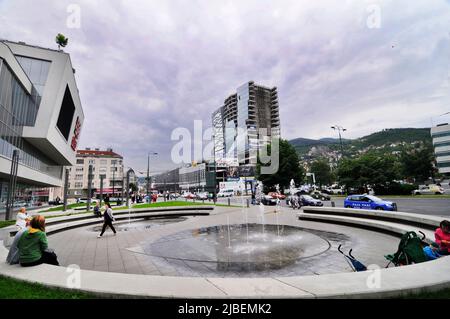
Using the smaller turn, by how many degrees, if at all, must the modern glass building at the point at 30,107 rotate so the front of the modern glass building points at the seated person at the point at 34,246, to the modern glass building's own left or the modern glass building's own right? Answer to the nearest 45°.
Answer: approximately 45° to the modern glass building's own right

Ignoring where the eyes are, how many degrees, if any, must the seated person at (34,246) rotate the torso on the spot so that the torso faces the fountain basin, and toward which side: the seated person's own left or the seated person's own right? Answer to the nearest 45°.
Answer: approximately 45° to the seated person's own right

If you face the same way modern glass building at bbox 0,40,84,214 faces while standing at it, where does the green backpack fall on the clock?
The green backpack is roughly at 1 o'clock from the modern glass building.

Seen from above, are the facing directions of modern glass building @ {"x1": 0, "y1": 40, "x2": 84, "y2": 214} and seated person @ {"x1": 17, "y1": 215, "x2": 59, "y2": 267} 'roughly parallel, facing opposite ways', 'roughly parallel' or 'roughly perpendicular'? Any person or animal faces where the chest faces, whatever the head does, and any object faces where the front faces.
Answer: roughly perpendicular

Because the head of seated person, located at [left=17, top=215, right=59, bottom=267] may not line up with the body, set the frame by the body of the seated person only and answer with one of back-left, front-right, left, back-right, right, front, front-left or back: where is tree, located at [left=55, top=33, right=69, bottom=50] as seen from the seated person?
front-left

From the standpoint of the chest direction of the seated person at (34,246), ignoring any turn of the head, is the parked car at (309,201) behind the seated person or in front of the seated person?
in front

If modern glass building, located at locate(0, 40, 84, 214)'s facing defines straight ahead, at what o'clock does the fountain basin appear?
The fountain basin is roughly at 1 o'clock from the modern glass building.

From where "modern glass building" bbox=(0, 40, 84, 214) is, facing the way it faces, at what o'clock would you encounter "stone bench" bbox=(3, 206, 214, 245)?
The stone bench is roughly at 1 o'clock from the modern glass building.

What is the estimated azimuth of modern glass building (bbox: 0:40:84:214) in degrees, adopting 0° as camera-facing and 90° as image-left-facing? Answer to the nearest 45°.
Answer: approximately 315°

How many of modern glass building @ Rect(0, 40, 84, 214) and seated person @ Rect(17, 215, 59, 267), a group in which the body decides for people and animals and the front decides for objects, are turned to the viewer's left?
0

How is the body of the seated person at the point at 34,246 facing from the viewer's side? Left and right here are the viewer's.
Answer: facing away from the viewer and to the right of the viewer

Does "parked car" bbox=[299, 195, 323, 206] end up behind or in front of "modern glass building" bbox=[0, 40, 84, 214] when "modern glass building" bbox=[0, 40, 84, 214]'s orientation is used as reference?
in front
